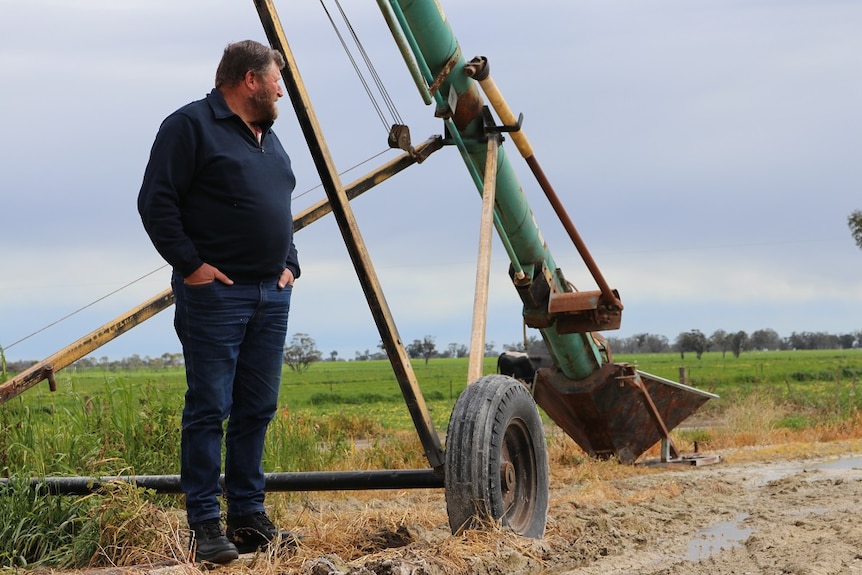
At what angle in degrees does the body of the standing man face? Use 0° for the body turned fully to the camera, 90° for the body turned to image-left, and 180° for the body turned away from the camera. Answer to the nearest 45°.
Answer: approximately 315°

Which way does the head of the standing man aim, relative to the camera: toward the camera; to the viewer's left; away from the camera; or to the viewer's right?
to the viewer's right

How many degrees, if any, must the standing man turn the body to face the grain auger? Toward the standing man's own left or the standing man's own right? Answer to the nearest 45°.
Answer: approximately 90° to the standing man's own left
